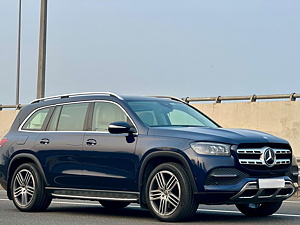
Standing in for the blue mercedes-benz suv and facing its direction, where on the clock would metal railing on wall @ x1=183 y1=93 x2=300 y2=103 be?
The metal railing on wall is roughly at 8 o'clock from the blue mercedes-benz suv.

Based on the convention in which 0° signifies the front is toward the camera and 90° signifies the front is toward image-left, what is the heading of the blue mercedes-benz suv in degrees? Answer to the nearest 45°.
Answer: approximately 315°

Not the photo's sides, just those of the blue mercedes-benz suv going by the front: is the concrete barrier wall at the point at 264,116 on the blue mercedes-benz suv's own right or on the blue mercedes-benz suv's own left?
on the blue mercedes-benz suv's own left
